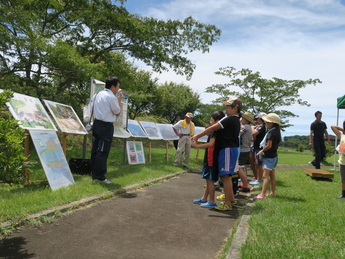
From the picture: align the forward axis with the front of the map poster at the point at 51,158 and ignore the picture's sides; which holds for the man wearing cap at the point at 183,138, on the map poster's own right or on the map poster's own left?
on the map poster's own left

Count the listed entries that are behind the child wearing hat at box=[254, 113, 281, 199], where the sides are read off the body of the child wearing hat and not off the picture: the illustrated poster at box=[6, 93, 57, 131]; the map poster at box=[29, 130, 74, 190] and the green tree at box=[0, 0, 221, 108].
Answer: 0

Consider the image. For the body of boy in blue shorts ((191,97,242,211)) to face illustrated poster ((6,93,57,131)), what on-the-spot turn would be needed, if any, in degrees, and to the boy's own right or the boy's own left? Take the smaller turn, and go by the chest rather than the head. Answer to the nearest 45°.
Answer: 0° — they already face it

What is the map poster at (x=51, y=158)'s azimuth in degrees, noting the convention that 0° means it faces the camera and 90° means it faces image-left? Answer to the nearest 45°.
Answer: approximately 315°

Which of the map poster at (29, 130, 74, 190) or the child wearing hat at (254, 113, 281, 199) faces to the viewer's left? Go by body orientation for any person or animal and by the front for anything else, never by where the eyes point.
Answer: the child wearing hat

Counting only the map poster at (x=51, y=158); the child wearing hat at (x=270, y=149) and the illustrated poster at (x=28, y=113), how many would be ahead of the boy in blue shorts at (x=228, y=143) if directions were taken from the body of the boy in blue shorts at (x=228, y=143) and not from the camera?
2

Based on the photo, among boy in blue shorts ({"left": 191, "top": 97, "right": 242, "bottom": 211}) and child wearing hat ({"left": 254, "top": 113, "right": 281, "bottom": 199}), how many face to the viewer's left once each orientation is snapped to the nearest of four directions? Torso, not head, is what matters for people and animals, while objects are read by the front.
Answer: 2

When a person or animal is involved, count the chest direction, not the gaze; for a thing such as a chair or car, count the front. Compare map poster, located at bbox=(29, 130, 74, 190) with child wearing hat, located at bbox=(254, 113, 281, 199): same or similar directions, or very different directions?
very different directions

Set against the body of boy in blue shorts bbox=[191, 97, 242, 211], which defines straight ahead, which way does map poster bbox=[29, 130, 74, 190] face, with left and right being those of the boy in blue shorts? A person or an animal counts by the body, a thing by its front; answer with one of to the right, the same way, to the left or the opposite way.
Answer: the opposite way

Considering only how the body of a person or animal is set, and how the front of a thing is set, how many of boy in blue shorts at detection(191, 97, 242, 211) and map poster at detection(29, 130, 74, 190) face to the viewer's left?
1

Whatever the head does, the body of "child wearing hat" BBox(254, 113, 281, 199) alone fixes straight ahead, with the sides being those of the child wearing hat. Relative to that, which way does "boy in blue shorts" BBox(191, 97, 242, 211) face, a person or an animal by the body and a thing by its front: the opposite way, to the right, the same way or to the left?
the same way

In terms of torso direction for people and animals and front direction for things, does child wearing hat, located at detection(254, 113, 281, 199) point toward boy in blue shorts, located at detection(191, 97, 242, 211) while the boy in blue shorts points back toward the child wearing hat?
no

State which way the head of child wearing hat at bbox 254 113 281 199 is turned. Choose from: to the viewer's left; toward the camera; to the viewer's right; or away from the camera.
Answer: to the viewer's left

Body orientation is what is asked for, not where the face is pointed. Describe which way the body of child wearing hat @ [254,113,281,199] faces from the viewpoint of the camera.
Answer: to the viewer's left

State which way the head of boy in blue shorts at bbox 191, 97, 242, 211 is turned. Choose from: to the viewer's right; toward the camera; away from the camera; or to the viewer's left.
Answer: to the viewer's left

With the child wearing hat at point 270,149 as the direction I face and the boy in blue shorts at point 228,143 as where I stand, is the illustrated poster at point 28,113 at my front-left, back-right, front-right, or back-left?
back-left

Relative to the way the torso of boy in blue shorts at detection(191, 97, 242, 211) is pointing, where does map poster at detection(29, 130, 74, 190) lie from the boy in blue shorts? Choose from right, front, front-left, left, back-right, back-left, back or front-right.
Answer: front

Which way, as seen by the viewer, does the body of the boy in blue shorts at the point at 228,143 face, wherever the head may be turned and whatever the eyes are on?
to the viewer's left

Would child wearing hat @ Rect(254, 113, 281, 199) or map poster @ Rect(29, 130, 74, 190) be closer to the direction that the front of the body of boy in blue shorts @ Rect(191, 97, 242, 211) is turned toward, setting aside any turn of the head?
the map poster
